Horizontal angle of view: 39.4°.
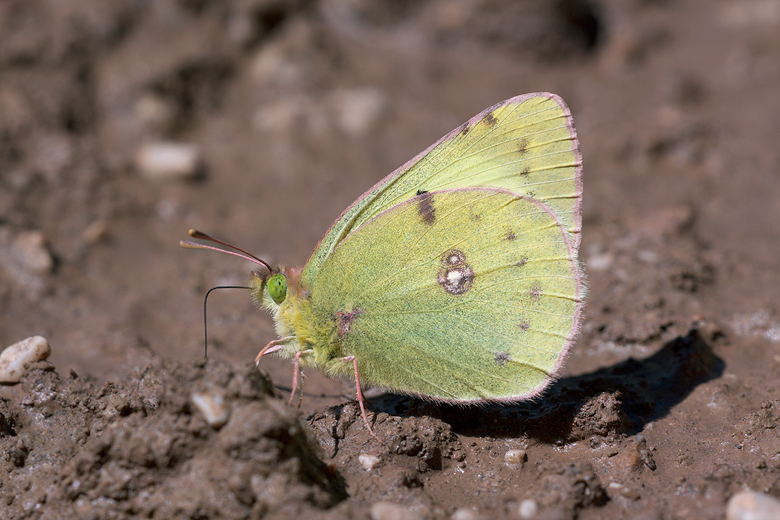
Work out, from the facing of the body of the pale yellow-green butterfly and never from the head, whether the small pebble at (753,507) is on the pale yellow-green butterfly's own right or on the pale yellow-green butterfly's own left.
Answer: on the pale yellow-green butterfly's own left

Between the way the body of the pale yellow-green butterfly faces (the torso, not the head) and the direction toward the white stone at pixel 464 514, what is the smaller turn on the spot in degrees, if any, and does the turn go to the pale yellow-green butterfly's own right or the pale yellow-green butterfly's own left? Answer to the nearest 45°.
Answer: approximately 90° to the pale yellow-green butterfly's own left

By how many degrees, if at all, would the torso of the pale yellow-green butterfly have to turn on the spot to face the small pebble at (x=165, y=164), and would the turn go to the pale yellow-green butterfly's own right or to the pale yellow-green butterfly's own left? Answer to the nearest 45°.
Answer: approximately 45° to the pale yellow-green butterfly's own right

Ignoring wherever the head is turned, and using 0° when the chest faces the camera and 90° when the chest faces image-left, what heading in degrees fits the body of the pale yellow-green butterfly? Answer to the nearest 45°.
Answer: approximately 90°

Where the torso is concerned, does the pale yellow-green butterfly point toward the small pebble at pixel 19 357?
yes

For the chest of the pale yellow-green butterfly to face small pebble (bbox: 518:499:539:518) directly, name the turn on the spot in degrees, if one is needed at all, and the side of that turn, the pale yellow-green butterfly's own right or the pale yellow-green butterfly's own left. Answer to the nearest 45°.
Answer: approximately 90° to the pale yellow-green butterfly's own left
